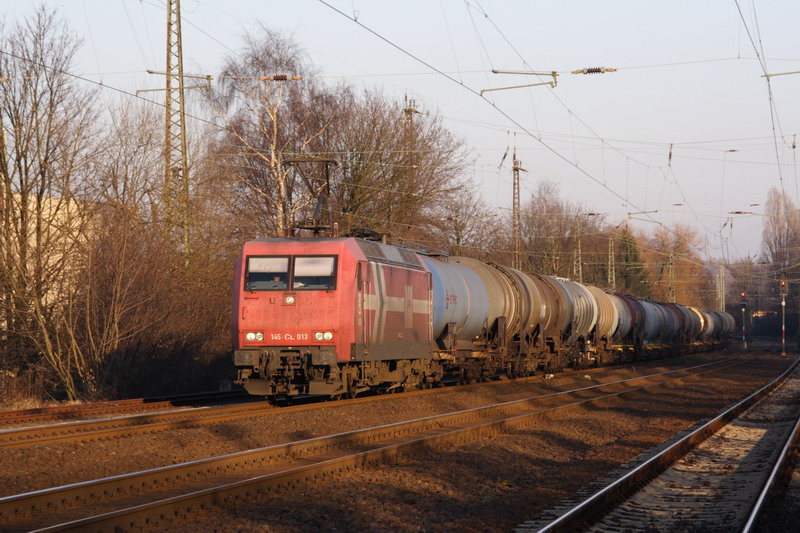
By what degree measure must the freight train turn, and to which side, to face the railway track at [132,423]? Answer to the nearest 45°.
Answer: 0° — it already faces it

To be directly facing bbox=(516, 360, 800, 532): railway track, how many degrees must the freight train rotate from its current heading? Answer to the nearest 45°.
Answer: approximately 90° to its left

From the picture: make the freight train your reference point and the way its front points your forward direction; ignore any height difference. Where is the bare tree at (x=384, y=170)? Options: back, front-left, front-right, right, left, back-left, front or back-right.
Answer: back-right

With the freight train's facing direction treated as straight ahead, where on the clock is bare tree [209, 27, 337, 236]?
The bare tree is roughly at 4 o'clock from the freight train.

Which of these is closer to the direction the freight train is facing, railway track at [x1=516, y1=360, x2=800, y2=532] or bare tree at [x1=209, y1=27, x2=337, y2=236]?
the railway track

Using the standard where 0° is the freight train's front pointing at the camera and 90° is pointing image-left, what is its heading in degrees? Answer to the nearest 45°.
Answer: approximately 45°

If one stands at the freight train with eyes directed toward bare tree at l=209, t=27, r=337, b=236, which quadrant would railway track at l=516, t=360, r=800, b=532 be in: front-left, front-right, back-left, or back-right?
back-right

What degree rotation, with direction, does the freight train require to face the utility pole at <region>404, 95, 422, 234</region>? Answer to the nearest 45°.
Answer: approximately 135° to its right

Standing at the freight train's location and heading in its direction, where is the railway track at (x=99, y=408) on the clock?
The railway track is roughly at 1 o'clock from the freight train.

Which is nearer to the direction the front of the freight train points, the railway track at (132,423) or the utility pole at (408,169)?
the railway track
